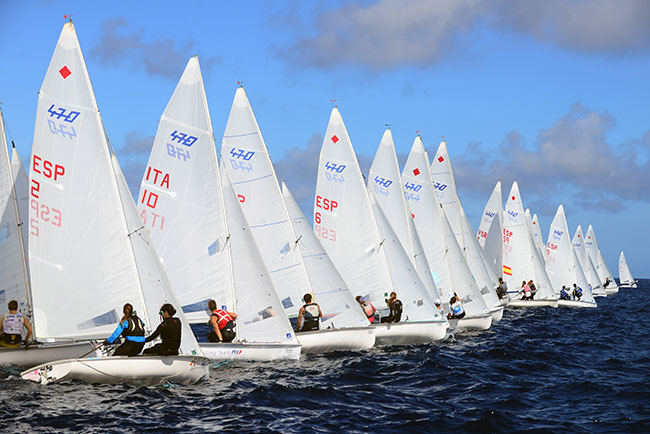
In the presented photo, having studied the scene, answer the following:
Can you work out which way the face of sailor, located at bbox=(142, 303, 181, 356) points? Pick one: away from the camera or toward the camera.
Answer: away from the camera

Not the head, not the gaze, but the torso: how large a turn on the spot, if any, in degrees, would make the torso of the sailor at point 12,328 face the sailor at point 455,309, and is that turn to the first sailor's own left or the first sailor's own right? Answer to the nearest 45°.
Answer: approximately 90° to the first sailor's own right

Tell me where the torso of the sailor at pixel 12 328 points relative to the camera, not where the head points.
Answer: away from the camera

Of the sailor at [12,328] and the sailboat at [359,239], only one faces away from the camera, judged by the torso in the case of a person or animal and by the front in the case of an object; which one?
the sailor

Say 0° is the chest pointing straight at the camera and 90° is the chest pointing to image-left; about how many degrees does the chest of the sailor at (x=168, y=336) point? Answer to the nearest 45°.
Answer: approximately 135°
